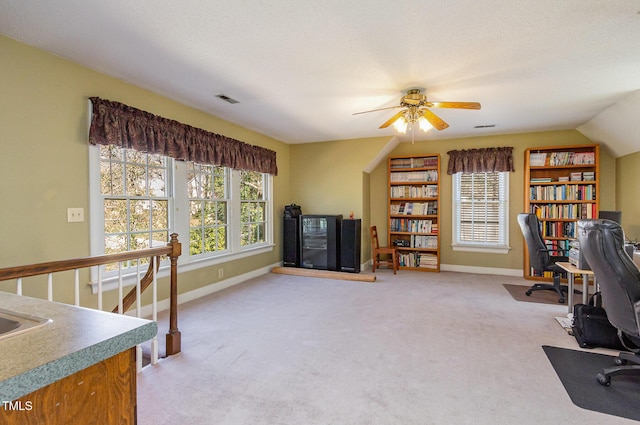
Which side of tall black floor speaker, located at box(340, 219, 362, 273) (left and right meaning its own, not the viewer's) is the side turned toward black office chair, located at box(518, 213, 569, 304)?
left

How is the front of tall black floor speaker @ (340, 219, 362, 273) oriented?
toward the camera

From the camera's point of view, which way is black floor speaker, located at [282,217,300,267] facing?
toward the camera

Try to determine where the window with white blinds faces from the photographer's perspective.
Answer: facing the viewer

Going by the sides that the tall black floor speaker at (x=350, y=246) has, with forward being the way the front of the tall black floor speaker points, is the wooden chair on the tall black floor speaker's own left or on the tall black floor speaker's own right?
on the tall black floor speaker's own left

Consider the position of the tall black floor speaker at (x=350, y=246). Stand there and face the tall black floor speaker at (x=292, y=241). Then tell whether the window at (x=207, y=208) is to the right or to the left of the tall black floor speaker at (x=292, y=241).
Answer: left

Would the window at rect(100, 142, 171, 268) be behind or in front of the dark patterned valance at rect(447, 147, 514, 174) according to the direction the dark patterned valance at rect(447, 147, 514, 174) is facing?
in front

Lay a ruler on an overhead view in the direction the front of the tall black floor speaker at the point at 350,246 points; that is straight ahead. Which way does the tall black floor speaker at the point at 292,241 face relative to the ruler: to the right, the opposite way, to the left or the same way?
the same way

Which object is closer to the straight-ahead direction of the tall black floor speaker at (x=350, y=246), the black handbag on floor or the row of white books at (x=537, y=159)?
the black handbag on floor

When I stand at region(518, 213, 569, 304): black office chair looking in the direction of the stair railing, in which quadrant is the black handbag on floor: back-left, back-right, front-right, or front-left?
front-left

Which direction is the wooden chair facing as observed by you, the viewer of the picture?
facing to the right of the viewer
